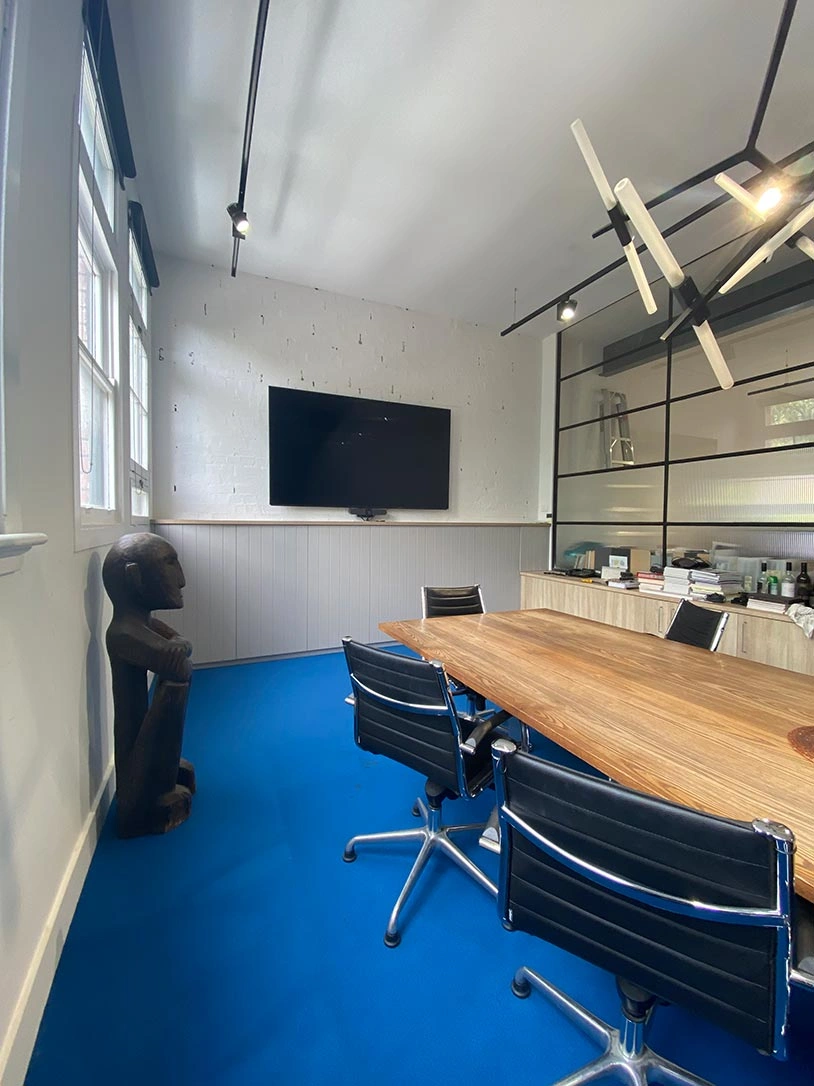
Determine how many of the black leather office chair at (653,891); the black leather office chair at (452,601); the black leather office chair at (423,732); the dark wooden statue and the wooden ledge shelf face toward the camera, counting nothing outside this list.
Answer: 2

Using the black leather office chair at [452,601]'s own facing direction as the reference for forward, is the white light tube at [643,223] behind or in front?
in front

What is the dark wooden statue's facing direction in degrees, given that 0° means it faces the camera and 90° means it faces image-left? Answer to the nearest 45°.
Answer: approximately 270°

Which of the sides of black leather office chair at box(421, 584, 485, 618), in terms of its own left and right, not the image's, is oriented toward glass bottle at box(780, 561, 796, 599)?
left

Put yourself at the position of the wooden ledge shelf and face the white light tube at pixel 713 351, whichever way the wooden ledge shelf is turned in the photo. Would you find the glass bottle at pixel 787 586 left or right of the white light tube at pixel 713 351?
left

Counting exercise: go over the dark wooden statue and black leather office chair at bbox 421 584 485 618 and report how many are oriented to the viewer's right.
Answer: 1

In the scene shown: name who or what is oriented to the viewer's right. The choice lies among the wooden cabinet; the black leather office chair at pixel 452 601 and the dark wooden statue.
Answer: the dark wooden statue

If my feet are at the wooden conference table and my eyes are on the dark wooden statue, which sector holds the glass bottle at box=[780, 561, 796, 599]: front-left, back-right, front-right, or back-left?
back-right

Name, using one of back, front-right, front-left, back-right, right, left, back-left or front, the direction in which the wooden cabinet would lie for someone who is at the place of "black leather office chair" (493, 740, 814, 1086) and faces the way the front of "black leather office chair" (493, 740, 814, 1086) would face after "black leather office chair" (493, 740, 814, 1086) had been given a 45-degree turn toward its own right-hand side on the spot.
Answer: left

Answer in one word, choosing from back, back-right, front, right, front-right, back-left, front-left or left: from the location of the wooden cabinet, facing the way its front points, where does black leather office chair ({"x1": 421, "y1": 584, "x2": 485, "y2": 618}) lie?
front

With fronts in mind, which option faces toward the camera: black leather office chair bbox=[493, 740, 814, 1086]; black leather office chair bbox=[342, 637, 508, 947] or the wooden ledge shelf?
the wooden ledge shelf

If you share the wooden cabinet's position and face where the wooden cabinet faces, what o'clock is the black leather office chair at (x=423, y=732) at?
The black leather office chair is roughly at 11 o'clock from the wooden cabinet.

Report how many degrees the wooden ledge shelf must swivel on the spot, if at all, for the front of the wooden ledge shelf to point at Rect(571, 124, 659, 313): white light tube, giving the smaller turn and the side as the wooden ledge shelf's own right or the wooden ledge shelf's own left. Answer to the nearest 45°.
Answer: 0° — it already faces it

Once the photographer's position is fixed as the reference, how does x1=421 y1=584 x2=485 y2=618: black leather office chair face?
facing the viewer

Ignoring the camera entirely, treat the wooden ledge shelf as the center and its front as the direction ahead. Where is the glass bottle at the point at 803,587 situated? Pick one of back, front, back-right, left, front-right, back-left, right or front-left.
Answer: front-left
